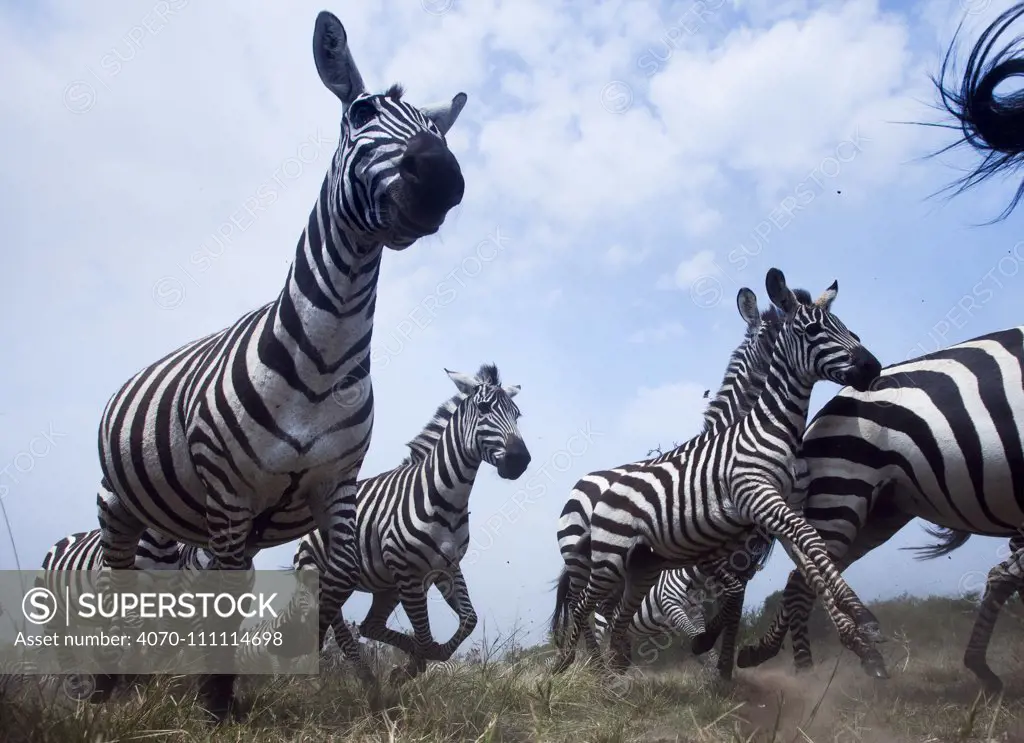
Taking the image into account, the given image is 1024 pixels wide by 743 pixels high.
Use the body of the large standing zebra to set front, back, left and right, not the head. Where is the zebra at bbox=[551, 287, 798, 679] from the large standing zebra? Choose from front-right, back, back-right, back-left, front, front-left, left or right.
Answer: left

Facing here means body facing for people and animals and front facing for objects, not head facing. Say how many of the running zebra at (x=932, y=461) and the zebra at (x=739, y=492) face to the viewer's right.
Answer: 2

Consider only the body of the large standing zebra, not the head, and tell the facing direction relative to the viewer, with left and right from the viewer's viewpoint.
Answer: facing the viewer and to the right of the viewer

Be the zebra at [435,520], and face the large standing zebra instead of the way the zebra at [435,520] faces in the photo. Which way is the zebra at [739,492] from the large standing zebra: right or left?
left

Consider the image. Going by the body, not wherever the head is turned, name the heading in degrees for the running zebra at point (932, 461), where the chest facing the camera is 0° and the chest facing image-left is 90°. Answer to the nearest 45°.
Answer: approximately 270°

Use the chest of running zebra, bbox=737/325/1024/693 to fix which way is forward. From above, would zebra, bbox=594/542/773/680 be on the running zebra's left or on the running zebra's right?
on the running zebra's left

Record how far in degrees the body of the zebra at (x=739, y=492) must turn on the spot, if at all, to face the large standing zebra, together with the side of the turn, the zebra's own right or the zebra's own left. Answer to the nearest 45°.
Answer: approximately 135° to the zebra's own right

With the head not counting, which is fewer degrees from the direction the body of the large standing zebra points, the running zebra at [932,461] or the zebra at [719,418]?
the running zebra

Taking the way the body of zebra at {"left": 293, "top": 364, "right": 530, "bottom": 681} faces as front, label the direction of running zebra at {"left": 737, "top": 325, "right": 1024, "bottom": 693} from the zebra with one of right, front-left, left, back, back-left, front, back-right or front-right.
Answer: front

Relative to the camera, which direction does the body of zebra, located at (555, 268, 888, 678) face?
to the viewer's right

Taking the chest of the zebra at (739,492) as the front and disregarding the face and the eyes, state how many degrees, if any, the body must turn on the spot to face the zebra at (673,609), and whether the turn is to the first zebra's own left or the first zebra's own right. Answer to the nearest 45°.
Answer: approximately 90° to the first zebra's own left

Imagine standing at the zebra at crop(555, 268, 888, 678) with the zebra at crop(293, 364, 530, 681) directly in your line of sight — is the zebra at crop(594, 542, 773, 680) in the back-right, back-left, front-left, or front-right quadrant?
front-right
